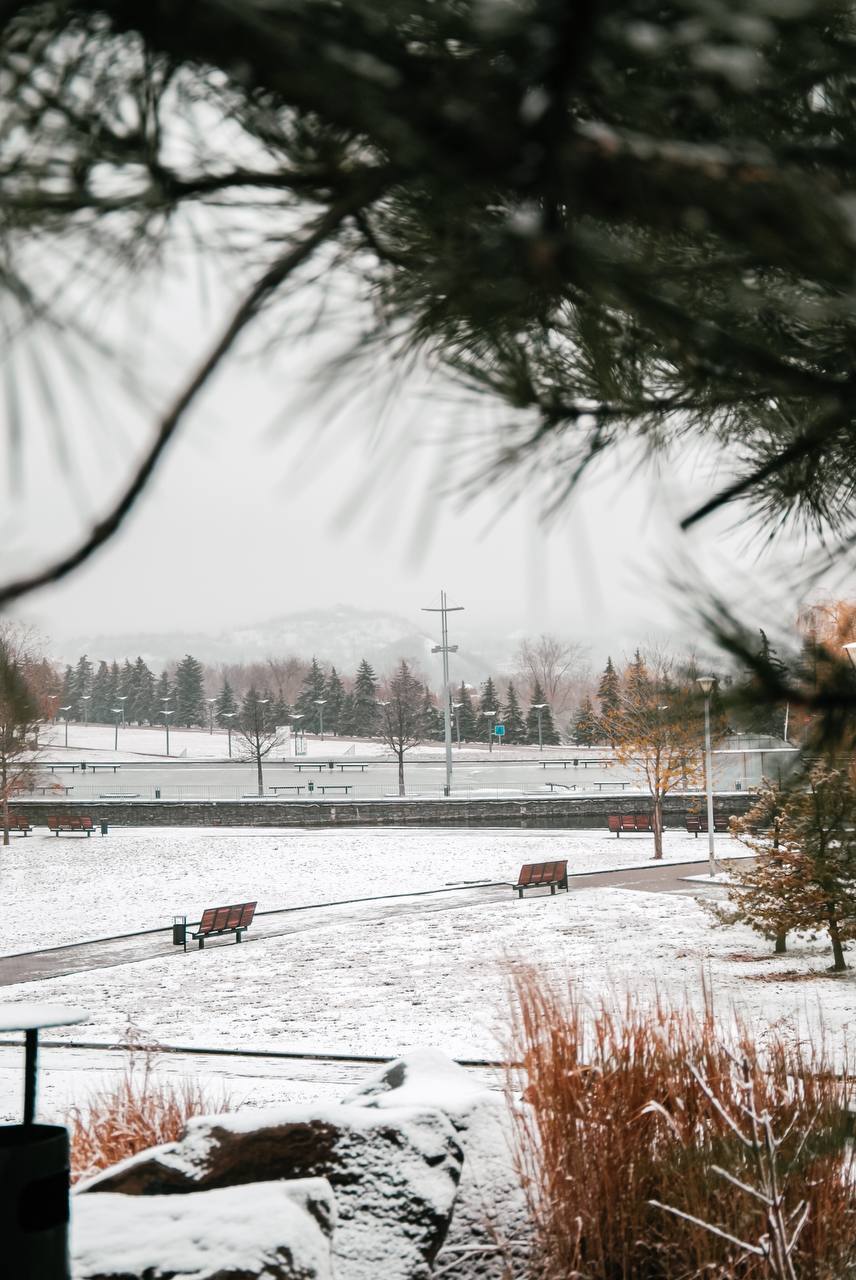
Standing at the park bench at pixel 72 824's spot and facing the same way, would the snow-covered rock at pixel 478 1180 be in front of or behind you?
in front

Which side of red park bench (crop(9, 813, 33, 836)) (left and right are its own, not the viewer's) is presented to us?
front

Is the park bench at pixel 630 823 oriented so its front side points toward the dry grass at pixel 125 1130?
yes

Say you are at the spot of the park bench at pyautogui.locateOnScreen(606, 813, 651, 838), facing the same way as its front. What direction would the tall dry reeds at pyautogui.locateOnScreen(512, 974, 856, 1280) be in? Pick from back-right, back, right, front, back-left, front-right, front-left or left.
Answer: front

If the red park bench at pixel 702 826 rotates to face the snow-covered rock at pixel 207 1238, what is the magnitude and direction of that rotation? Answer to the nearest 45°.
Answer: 0° — it already faces it

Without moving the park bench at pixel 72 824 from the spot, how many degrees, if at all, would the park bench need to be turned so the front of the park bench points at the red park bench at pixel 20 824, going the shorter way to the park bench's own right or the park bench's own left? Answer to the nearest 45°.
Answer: approximately 135° to the park bench's own right

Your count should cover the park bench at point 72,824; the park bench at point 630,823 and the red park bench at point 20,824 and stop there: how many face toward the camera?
3

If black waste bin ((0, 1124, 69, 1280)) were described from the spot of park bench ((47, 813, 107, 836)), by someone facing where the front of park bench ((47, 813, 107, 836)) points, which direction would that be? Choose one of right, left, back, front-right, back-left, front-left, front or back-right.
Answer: front

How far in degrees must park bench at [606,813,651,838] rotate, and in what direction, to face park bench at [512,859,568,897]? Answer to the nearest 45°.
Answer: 0° — it already faces it

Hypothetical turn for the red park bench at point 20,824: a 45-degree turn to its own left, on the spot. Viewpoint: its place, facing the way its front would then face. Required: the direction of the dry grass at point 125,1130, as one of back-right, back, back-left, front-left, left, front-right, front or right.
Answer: front-right

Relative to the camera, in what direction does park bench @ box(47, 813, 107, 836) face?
facing the viewer

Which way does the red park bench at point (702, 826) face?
toward the camera
